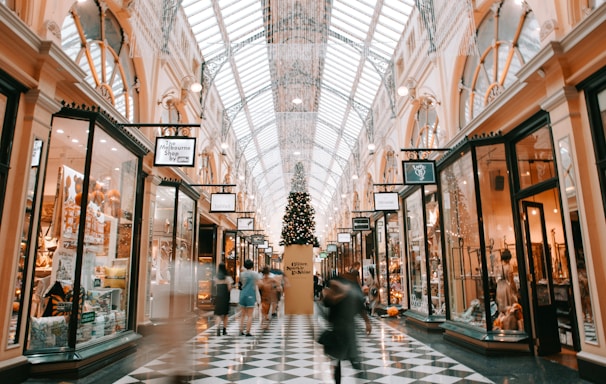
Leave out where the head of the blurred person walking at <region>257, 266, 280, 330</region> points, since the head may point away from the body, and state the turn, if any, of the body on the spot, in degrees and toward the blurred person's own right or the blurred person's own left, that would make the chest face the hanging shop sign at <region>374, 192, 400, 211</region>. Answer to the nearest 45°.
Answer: approximately 90° to the blurred person's own right

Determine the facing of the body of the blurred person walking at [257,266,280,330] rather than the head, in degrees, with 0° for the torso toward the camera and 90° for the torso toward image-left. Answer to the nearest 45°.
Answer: approximately 180°
